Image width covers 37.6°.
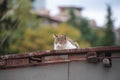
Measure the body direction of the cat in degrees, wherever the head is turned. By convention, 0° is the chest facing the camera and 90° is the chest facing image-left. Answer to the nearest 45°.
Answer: approximately 45°
